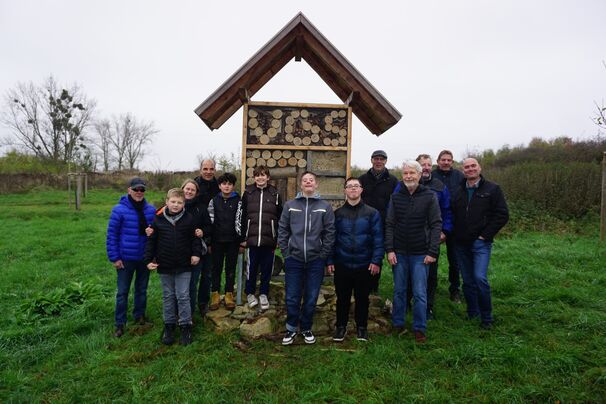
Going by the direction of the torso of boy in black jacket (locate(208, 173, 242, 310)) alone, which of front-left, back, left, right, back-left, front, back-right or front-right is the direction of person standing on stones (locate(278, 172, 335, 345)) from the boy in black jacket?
front-left

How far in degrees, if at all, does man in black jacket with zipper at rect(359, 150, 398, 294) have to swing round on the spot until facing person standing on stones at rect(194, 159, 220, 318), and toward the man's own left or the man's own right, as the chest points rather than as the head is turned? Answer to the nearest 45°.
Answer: approximately 90° to the man's own right

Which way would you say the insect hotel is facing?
toward the camera

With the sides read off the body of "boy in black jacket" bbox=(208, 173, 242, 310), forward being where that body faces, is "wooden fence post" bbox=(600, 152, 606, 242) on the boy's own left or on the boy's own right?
on the boy's own left

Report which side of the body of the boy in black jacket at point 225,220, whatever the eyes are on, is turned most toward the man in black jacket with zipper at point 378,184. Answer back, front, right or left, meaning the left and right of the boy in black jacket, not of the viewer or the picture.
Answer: left

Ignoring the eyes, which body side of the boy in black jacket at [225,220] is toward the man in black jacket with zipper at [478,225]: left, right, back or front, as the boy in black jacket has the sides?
left

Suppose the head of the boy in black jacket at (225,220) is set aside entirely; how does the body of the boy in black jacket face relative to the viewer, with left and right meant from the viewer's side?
facing the viewer

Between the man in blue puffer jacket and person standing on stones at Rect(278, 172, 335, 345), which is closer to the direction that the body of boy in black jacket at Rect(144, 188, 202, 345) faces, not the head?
the person standing on stones

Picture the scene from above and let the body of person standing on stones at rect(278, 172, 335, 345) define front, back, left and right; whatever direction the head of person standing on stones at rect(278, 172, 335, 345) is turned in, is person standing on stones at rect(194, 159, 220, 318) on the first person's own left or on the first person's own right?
on the first person's own right

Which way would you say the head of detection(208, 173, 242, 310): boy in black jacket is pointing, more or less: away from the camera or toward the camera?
toward the camera

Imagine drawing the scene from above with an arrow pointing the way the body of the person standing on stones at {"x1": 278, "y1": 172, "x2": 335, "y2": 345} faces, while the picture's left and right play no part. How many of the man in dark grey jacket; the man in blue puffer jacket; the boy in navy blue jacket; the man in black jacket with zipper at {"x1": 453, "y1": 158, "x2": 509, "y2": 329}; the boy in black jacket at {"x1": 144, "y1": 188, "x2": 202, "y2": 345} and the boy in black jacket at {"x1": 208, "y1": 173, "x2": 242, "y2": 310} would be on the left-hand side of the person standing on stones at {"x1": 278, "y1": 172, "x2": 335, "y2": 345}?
3

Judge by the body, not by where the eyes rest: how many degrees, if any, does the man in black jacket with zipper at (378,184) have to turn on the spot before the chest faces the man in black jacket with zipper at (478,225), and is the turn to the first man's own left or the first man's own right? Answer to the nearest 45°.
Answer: approximately 90° to the first man's own left

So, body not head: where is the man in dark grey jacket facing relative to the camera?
toward the camera

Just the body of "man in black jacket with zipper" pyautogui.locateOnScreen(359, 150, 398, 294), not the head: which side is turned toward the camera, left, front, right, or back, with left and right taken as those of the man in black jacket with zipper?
front
